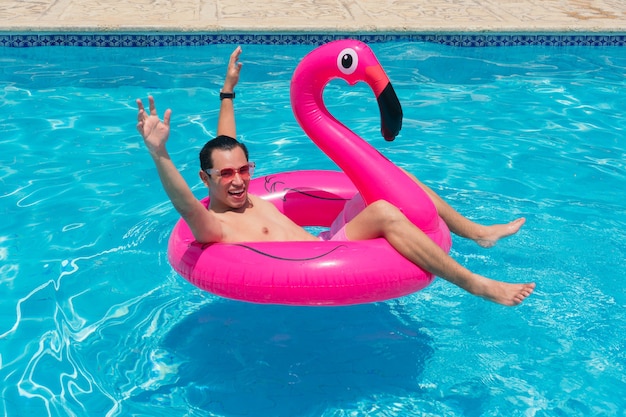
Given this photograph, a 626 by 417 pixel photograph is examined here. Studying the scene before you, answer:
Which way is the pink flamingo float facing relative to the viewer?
to the viewer's right
